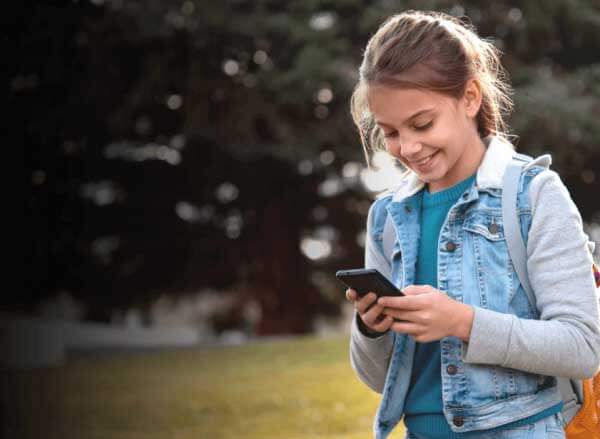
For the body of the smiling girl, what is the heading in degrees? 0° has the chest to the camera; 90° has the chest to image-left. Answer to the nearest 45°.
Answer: approximately 45°

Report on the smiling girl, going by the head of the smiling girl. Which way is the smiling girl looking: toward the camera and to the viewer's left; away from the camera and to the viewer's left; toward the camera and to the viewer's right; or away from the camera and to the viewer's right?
toward the camera and to the viewer's left
